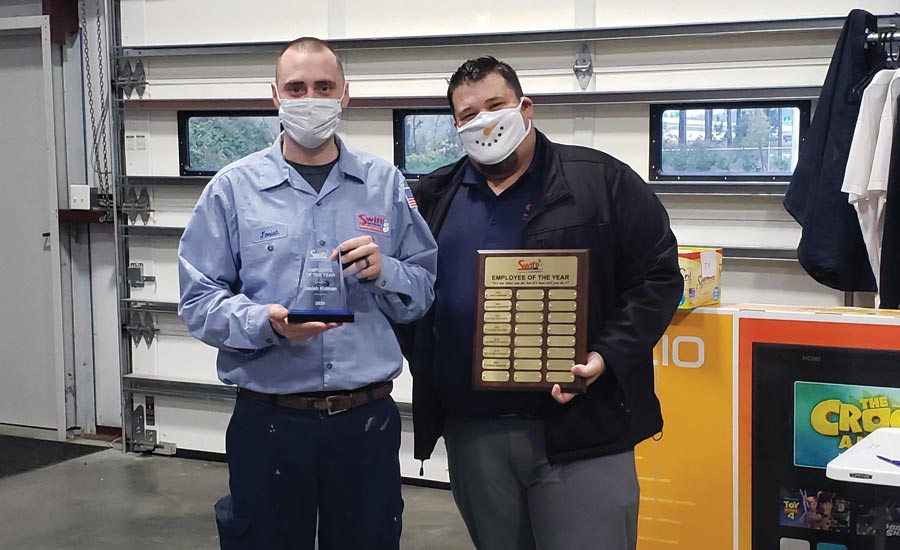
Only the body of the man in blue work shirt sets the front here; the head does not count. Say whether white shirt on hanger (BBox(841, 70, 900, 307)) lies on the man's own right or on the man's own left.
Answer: on the man's own left

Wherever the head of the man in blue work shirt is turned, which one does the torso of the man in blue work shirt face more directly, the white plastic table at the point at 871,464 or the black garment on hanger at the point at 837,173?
the white plastic table

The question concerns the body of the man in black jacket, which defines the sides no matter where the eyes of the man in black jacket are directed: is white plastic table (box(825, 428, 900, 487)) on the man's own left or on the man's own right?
on the man's own left

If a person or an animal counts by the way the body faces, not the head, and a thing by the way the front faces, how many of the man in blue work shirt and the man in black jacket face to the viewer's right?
0
